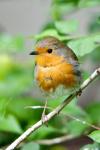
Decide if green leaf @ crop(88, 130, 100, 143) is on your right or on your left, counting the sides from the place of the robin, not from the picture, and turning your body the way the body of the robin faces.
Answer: on your left

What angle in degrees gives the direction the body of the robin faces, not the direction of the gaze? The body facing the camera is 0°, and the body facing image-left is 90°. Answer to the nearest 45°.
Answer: approximately 45°
